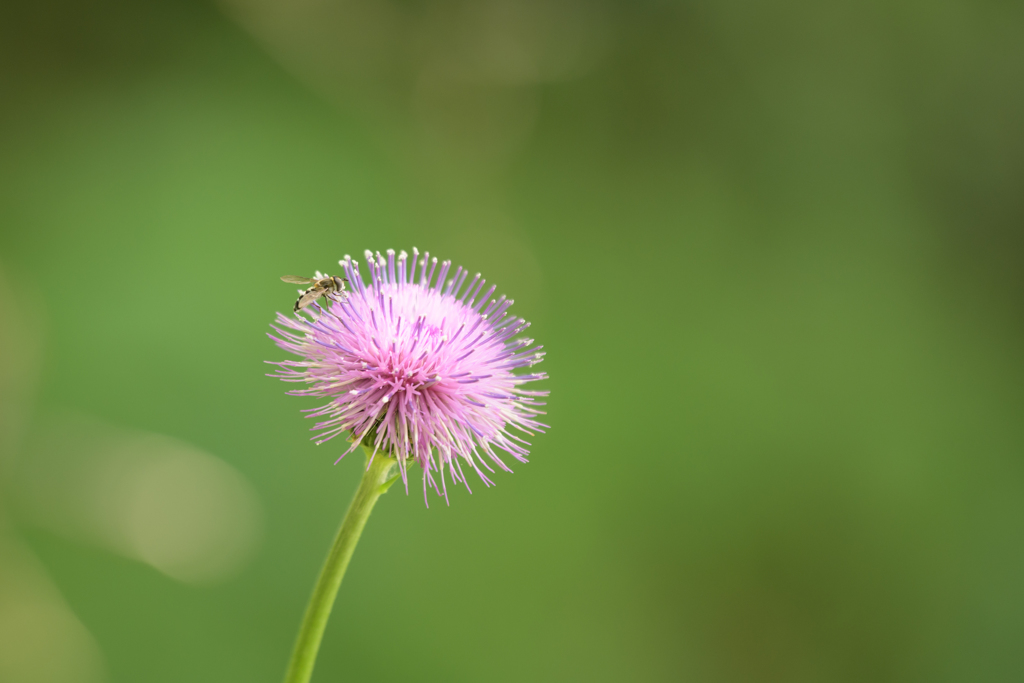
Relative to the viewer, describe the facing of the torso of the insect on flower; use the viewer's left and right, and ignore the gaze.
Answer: facing to the right of the viewer
